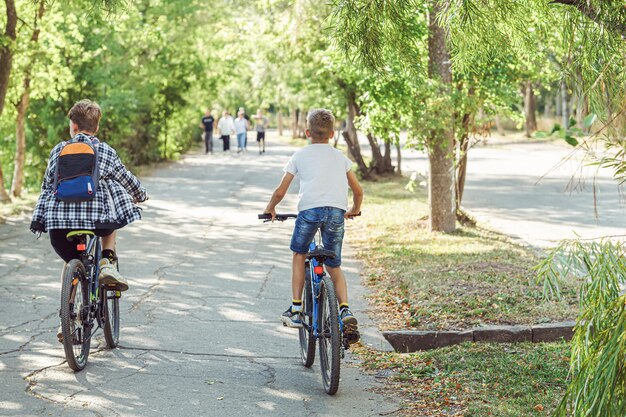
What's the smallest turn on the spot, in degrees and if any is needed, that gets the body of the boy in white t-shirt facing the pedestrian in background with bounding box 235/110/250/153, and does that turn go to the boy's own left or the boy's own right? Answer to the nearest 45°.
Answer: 0° — they already face them

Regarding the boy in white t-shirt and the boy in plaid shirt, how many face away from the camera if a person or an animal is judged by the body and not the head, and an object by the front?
2

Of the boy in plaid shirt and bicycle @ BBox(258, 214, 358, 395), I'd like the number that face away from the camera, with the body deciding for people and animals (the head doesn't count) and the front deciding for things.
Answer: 2

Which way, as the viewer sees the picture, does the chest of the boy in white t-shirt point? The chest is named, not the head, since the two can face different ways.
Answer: away from the camera

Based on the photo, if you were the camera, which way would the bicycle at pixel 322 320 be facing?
facing away from the viewer

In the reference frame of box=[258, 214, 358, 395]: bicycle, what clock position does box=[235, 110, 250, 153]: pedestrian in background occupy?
The pedestrian in background is roughly at 12 o'clock from the bicycle.

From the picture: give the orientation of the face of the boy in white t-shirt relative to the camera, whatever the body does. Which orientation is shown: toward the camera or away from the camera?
away from the camera

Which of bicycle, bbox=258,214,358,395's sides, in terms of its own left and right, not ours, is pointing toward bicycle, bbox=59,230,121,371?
left

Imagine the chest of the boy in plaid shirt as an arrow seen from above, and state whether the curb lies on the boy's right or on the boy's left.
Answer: on the boy's right

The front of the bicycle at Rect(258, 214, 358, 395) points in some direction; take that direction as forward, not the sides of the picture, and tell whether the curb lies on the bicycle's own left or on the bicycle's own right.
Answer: on the bicycle's own right

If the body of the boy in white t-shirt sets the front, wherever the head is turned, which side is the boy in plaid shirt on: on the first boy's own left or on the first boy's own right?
on the first boy's own left

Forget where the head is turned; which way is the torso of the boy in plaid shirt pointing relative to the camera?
away from the camera

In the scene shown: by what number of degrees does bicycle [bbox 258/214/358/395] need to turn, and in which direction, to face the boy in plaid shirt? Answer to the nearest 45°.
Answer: approximately 90° to its left
